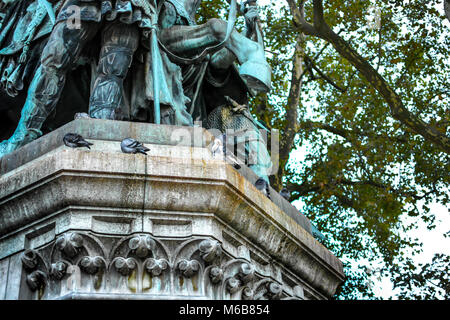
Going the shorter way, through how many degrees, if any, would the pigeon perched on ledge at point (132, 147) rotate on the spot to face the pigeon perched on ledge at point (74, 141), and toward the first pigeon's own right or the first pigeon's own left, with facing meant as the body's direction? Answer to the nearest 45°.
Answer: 0° — it already faces it

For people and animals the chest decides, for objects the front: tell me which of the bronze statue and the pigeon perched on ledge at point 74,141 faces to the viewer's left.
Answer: the pigeon perched on ledge

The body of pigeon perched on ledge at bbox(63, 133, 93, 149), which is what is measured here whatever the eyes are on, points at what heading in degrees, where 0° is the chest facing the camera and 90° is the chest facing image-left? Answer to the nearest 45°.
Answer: approximately 90°

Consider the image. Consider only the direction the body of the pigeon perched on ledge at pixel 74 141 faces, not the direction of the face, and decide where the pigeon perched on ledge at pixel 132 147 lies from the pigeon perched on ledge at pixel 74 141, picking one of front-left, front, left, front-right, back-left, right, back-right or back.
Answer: back
